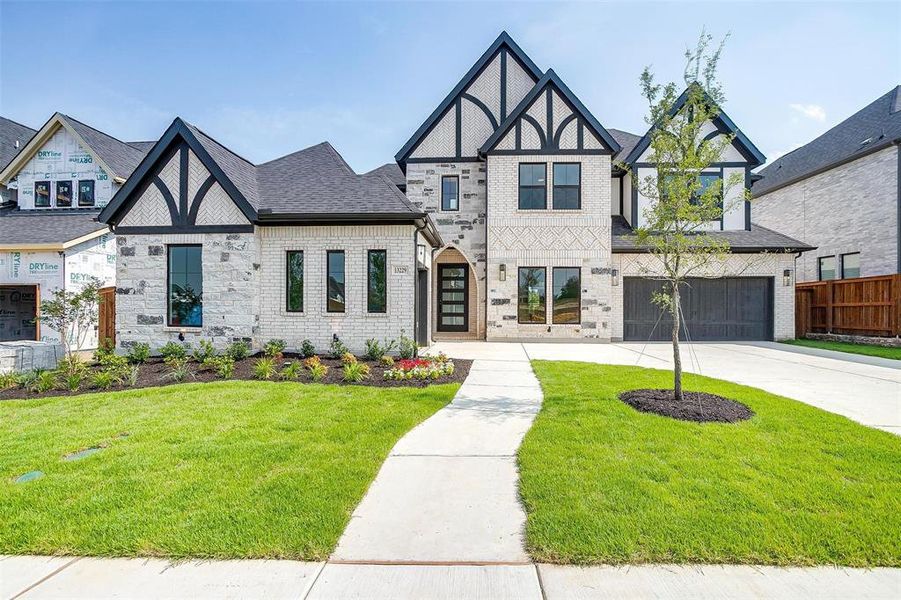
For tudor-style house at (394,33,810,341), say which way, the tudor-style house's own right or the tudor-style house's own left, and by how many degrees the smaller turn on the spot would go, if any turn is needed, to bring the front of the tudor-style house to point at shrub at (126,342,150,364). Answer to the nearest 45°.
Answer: approximately 45° to the tudor-style house's own right

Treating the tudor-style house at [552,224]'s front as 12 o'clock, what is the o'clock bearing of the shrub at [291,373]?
The shrub is roughly at 1 o'clock from the tudor-style house.

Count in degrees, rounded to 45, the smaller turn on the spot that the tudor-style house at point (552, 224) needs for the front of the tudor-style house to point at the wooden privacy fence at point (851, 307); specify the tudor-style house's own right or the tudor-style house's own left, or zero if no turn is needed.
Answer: approximately 90° to the tudor-style house's own left

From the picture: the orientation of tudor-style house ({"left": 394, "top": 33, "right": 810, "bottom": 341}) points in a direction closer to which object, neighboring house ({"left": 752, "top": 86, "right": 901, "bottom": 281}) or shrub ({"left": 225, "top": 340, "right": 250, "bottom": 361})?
the shrub

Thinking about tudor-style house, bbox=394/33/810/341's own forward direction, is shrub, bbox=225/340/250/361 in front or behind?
in front

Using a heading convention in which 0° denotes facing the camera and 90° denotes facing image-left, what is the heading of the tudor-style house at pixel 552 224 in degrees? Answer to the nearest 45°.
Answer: approximately 0°

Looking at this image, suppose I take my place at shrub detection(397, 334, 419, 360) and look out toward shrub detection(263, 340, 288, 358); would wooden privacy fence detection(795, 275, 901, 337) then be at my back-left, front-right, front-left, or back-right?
back-right

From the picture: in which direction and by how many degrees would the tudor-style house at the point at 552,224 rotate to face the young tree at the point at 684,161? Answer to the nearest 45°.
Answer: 0° — it already faces it

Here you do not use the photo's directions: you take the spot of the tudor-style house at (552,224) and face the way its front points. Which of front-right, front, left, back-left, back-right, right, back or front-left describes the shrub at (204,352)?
front-right

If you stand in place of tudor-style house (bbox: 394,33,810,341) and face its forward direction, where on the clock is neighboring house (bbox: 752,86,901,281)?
The neighboring house is roughly at 8 o'clock from the tudor-style house.
